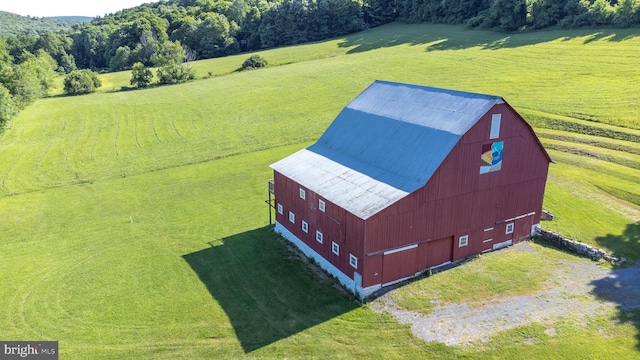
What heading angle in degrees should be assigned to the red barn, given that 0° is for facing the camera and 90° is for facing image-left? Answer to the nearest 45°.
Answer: approximately 315°

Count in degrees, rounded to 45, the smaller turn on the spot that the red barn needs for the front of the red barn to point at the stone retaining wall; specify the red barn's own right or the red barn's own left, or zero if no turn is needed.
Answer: approximately 45° to the red barn's own left
